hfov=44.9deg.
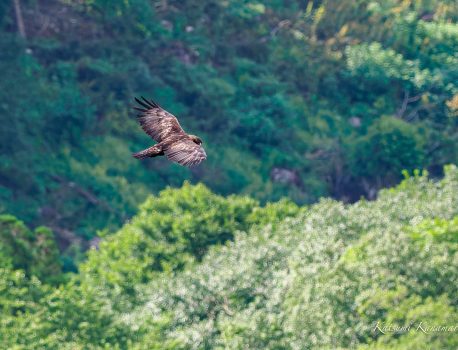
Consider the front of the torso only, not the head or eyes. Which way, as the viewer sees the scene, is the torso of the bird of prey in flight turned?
to the viewer's right
